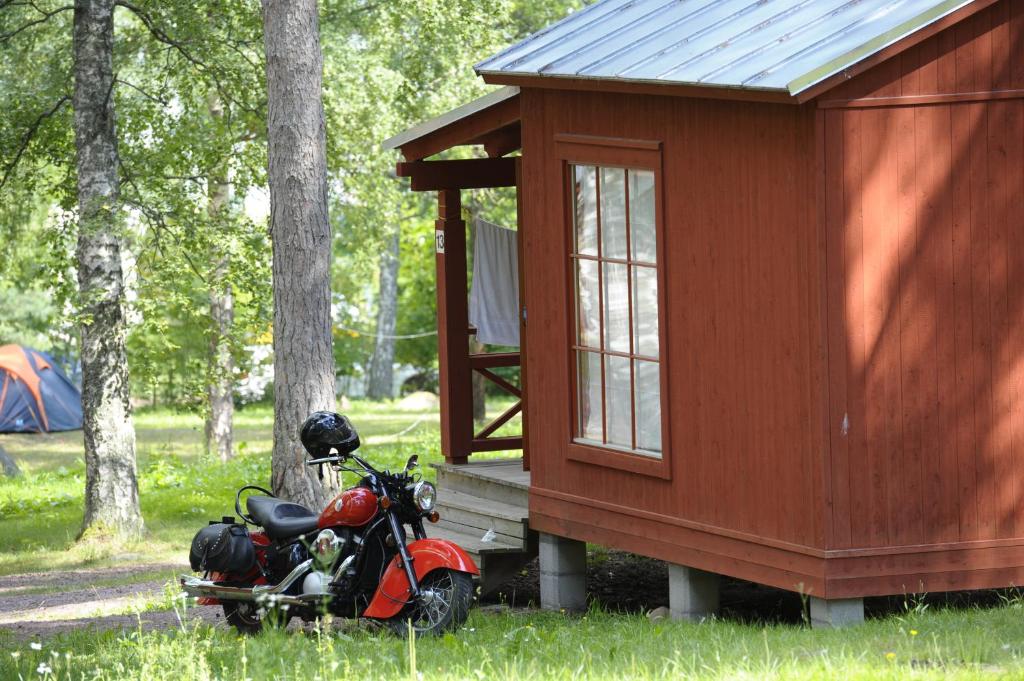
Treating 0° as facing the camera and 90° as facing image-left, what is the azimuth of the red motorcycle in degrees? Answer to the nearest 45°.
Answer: approximately 315°

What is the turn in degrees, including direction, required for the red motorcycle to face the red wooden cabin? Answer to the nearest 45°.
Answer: approximately 45° to its left

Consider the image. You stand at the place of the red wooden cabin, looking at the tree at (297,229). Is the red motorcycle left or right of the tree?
left

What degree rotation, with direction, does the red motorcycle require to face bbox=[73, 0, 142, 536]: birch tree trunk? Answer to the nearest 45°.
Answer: approximately 135° to its left

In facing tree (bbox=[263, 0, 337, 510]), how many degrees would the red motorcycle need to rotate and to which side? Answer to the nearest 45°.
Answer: approximately 135° to its left

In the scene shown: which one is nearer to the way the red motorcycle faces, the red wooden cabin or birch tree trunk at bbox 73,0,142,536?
the red wooden cabin

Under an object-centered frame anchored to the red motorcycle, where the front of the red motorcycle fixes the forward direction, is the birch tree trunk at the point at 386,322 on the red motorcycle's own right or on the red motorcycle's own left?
on the red motorcycle's own left

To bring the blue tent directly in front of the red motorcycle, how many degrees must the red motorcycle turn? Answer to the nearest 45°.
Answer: approximately 135° to its left

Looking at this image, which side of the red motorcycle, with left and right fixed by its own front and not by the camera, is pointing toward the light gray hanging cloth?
left
